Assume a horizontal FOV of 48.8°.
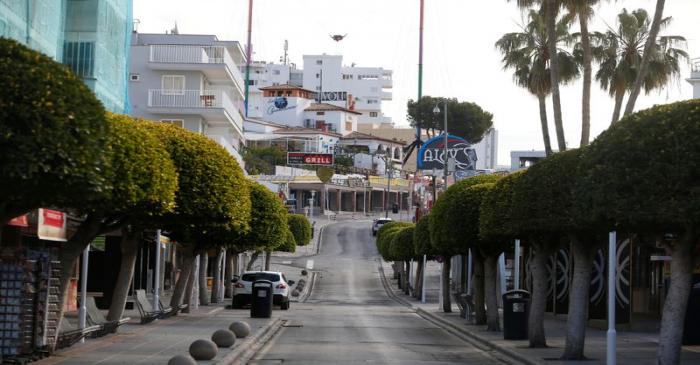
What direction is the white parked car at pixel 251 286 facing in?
away from the camera

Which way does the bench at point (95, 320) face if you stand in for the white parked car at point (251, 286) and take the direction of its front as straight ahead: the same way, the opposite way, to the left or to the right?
to the right

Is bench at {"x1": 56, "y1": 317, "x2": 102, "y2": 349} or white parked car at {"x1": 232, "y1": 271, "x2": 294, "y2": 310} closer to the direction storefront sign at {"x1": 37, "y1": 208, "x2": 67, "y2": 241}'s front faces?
the bench

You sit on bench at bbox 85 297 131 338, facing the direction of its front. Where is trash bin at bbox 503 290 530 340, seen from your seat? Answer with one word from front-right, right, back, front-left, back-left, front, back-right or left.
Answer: front

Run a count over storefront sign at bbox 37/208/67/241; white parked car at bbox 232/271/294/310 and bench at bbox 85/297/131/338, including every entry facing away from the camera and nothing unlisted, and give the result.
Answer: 1

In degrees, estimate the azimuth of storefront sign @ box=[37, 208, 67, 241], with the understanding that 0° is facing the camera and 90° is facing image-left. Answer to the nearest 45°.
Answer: approximately 315°

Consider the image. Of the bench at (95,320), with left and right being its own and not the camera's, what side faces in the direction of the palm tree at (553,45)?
left

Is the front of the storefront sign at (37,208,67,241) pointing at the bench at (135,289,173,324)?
no

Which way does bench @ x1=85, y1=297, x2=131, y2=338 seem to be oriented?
to the viewer's right
